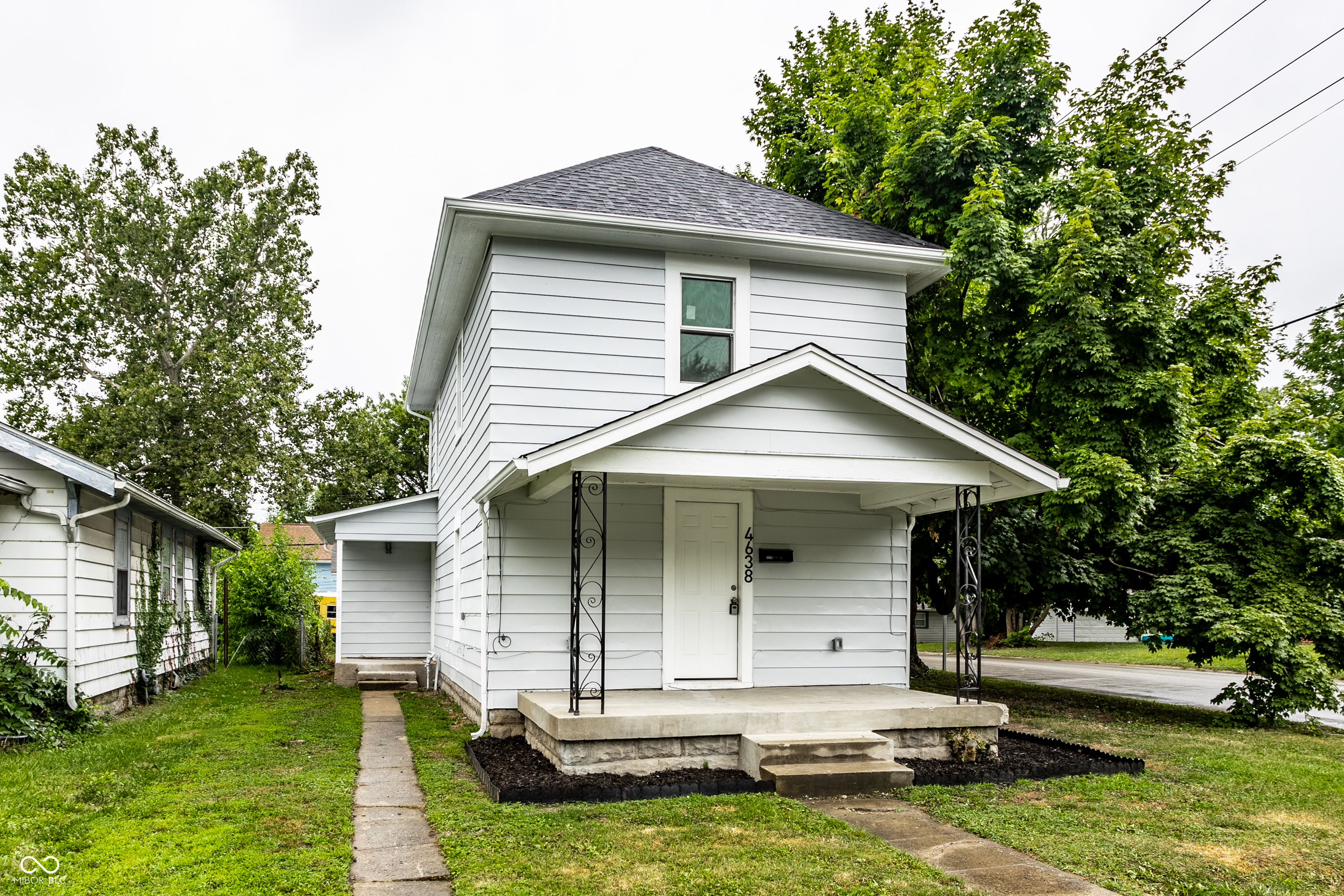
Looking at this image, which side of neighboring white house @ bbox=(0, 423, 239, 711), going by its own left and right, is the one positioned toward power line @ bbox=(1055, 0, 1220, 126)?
left

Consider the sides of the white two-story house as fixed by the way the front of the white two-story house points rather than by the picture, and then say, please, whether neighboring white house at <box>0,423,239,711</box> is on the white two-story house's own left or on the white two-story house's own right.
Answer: on the white two-story house's own right

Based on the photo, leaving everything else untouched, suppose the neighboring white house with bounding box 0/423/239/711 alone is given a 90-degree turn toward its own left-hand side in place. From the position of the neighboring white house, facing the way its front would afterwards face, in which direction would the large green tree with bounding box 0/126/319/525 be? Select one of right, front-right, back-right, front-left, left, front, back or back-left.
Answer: left

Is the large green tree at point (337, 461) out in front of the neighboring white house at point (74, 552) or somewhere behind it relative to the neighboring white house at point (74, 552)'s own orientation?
behind

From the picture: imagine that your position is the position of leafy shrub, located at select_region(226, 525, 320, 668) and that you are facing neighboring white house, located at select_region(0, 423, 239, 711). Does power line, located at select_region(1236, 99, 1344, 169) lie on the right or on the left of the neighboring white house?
left

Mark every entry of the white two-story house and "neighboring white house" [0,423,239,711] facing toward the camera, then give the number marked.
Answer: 2

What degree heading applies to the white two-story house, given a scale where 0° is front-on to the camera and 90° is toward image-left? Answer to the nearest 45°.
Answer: approximately 0°

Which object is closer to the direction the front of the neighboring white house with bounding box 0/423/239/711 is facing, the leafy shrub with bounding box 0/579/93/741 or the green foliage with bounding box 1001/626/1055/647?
the leafy shrub
